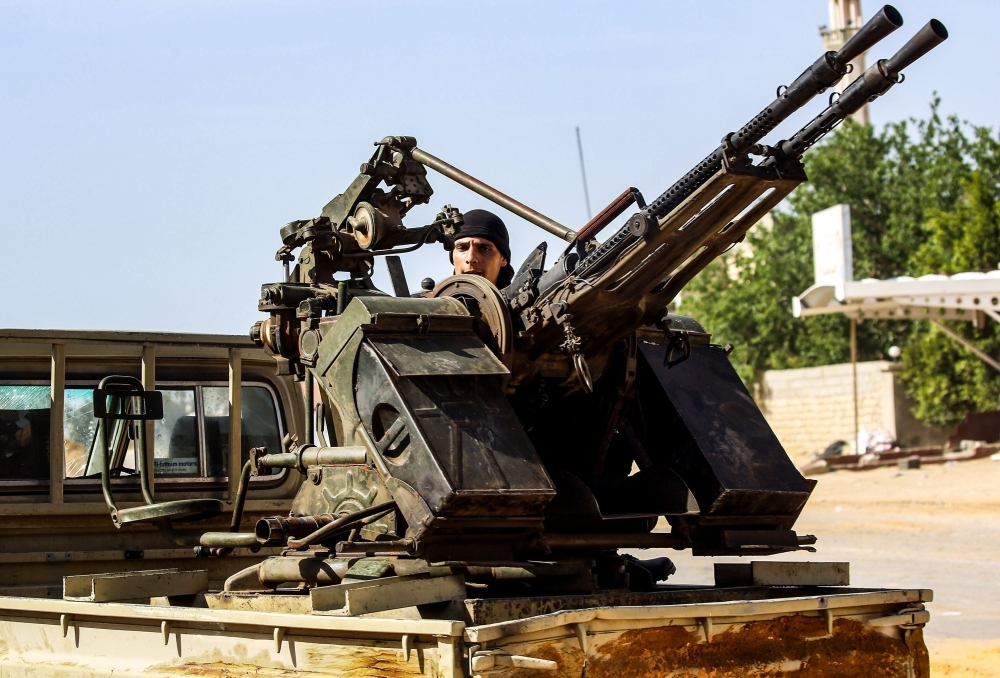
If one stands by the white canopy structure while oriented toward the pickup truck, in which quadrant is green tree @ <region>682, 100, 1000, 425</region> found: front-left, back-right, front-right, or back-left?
back-right

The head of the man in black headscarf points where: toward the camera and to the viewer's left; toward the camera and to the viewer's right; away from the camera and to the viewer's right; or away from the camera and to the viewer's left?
toward the camera and to the viewer's left

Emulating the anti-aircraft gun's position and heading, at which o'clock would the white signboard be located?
The white signboard is roughly at 8 o'clock from the anti-aircraft gun.

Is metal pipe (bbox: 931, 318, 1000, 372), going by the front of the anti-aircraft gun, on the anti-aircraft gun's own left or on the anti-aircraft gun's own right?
on the anti-aircraft gun's own left

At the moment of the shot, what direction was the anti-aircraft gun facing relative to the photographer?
facing the viewer and to the right of the viewer
